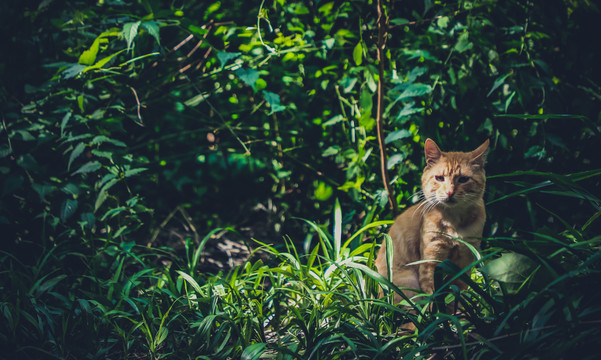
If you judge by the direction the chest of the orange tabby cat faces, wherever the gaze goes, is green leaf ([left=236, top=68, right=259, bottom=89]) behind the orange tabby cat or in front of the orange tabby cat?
behind

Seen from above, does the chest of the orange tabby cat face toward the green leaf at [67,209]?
no

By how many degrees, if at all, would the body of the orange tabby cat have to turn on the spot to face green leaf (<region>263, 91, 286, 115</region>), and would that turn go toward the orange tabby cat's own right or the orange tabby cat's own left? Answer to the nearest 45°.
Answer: approximately 180°

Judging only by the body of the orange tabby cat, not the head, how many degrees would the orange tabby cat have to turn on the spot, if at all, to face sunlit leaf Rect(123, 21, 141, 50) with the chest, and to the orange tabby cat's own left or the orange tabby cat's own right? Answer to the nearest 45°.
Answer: approximately 135° to the orange tabby cat's own right

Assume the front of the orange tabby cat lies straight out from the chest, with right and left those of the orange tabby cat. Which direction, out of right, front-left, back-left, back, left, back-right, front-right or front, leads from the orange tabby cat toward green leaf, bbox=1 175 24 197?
back-right

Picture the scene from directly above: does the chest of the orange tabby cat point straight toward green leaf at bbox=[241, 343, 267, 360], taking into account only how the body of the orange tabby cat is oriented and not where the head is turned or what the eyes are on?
no

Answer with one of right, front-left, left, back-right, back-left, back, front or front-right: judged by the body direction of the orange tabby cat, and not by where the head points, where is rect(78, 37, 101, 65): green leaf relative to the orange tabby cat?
back-right

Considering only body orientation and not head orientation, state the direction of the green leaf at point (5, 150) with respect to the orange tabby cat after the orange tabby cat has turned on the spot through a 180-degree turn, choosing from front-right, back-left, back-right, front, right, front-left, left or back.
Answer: front-left

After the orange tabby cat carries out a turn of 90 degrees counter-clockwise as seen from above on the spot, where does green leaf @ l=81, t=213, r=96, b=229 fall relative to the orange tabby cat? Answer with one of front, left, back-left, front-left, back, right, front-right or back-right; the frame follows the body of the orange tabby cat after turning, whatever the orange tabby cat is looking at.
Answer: back-left

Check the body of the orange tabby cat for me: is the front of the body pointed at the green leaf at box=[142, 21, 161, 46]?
no
